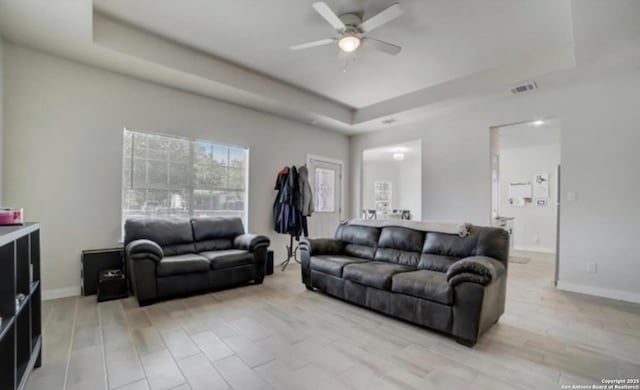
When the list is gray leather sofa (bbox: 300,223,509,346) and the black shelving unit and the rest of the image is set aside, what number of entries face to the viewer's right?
1

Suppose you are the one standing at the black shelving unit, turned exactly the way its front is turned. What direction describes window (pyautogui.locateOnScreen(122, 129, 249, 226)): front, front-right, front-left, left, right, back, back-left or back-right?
front-left

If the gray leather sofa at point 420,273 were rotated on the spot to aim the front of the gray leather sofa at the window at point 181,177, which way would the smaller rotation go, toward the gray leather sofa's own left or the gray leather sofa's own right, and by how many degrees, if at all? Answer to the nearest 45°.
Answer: approximately 45° to the gray leather sofa's own right

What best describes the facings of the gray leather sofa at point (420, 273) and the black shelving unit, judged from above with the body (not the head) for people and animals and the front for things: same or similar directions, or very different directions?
very different directions

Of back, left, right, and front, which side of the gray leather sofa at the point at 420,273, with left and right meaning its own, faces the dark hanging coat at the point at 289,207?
right

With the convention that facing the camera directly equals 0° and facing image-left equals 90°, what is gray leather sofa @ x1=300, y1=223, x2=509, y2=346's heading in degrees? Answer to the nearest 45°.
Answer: approximately 45°

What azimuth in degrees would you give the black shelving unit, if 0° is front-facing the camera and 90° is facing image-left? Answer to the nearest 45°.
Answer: approximately 270°

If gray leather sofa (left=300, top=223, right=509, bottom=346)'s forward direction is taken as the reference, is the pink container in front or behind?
in front
